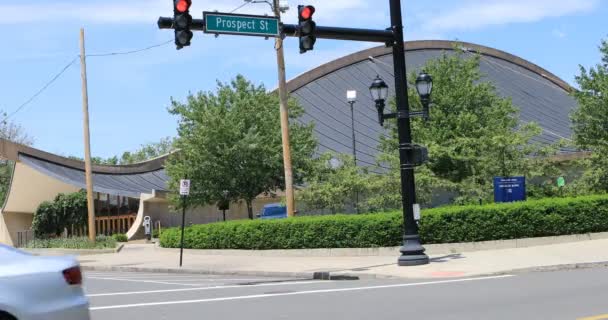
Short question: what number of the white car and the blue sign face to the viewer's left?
1

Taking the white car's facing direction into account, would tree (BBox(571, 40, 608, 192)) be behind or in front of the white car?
behind

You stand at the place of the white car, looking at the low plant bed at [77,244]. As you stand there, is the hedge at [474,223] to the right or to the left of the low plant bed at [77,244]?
right

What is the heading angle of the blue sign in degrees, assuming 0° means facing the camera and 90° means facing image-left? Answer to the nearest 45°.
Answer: approximately 0°

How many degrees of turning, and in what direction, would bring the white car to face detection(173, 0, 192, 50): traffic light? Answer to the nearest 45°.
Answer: approximately 90° to its right

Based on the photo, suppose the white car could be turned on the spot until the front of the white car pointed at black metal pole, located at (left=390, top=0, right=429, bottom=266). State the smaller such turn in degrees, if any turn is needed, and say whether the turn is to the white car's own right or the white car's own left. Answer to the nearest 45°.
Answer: approximately 135° to the white car's own right

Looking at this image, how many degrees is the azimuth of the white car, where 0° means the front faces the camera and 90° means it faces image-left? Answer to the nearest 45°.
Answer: approximately 90°

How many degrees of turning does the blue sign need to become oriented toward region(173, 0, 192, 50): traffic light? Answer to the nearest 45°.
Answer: approximately 45° to its right

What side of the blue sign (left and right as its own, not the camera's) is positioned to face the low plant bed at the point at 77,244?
right

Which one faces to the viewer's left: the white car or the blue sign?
the white car
